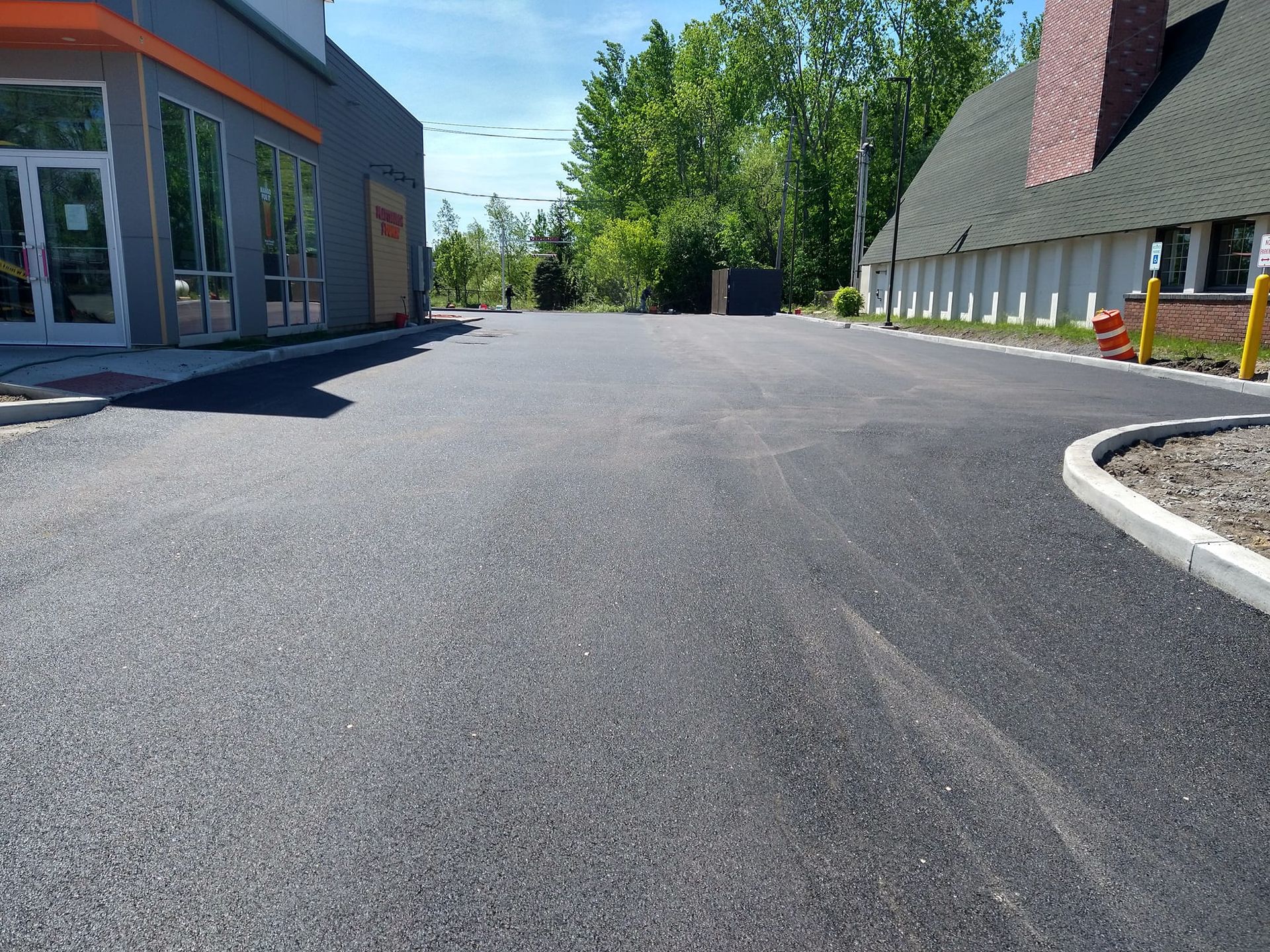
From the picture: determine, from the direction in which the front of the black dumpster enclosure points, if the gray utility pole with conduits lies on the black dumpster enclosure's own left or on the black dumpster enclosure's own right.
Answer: on the black dumpster enclosure's own left

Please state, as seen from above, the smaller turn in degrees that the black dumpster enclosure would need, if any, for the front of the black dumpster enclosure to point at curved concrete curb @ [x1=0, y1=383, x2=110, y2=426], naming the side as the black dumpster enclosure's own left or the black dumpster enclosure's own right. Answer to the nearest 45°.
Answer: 0° — it already faces it

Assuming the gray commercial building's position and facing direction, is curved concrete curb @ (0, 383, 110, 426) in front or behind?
in front

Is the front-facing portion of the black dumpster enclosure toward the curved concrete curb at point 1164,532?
yes

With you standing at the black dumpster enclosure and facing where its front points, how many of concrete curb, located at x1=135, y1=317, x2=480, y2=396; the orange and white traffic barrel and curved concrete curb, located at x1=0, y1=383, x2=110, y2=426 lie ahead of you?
3
